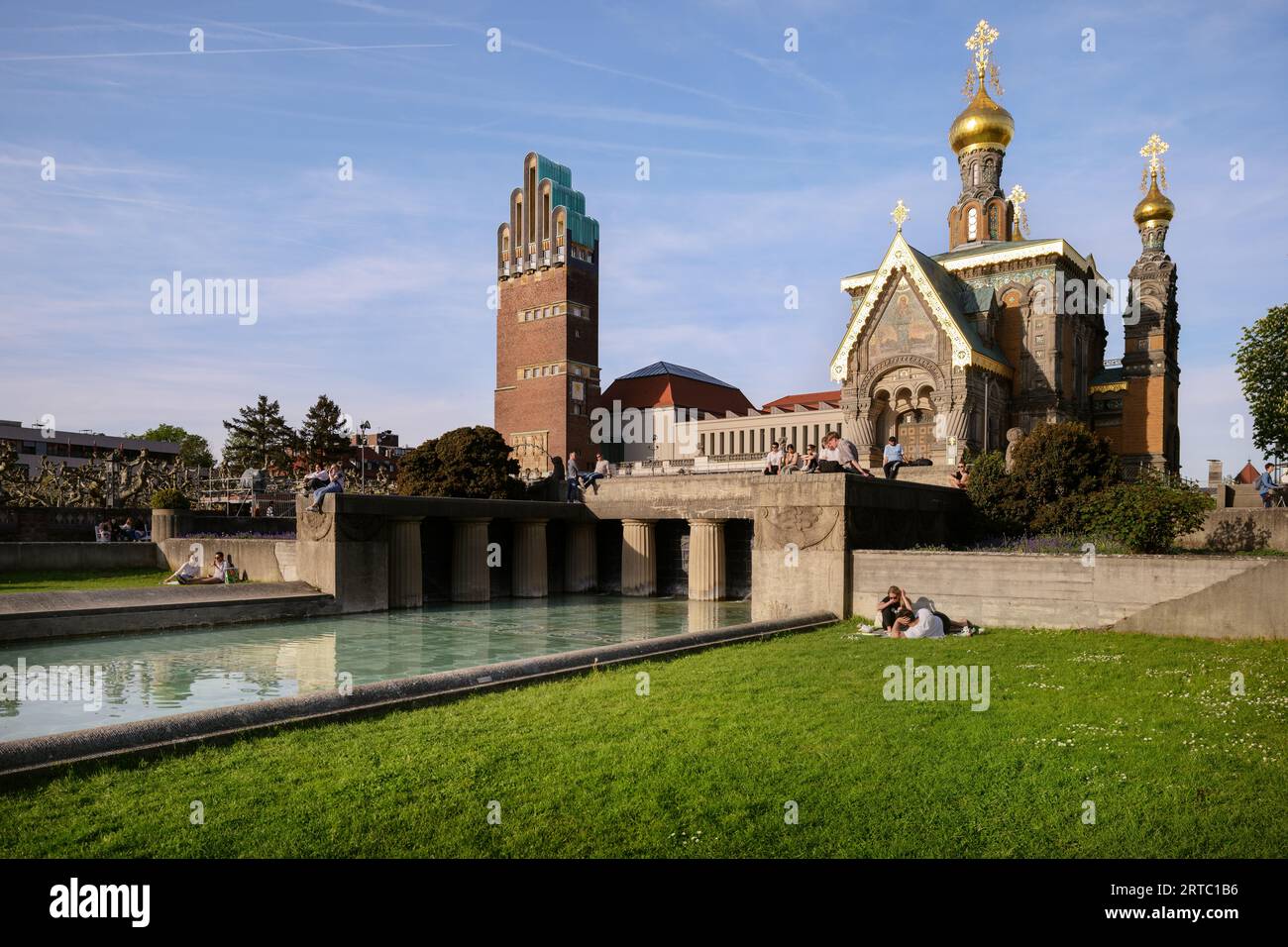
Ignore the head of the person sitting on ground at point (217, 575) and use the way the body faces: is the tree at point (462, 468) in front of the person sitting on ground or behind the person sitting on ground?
behind

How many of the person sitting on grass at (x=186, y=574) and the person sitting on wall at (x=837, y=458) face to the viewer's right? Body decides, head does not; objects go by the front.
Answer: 0

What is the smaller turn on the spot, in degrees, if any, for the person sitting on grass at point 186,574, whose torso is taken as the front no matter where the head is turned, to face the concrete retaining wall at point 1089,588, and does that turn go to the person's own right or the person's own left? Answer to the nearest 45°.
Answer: approximately 135° to the person's own left

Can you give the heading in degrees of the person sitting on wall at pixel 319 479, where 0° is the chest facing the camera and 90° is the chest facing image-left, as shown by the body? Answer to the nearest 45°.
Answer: approximately 45°

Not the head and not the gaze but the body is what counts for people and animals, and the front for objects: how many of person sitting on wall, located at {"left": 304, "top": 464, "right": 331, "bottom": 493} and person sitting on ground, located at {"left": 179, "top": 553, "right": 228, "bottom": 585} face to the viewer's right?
0

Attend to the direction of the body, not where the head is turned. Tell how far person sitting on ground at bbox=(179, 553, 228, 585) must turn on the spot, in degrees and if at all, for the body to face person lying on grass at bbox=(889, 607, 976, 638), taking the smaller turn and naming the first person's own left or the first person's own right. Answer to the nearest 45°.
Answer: approximately 90° to the first person's own left

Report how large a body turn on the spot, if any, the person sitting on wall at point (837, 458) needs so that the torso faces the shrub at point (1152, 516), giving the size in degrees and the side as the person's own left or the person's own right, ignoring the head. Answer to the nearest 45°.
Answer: approximately 90° to the person's own left

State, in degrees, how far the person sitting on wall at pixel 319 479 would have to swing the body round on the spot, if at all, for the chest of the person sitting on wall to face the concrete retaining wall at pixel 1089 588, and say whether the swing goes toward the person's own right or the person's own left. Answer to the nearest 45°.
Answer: approximately 90° to the person's own left
